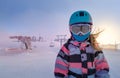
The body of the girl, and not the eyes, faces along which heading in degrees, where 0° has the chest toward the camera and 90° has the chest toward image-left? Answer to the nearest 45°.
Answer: approximately 0°

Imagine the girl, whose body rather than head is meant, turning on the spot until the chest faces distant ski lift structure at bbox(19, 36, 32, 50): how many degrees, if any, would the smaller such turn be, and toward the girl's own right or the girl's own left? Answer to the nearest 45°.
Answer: approximately 135° to the girl's own right
